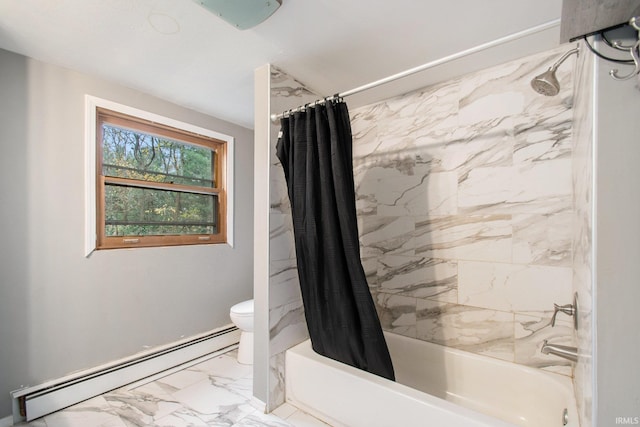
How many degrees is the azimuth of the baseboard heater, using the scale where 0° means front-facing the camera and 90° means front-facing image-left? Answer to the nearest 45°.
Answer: approximately 315°

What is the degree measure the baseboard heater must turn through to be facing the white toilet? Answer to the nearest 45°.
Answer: approximately 45° to its left

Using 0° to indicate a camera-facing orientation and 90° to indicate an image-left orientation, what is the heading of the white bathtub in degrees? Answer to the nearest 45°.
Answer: approximately 45°
